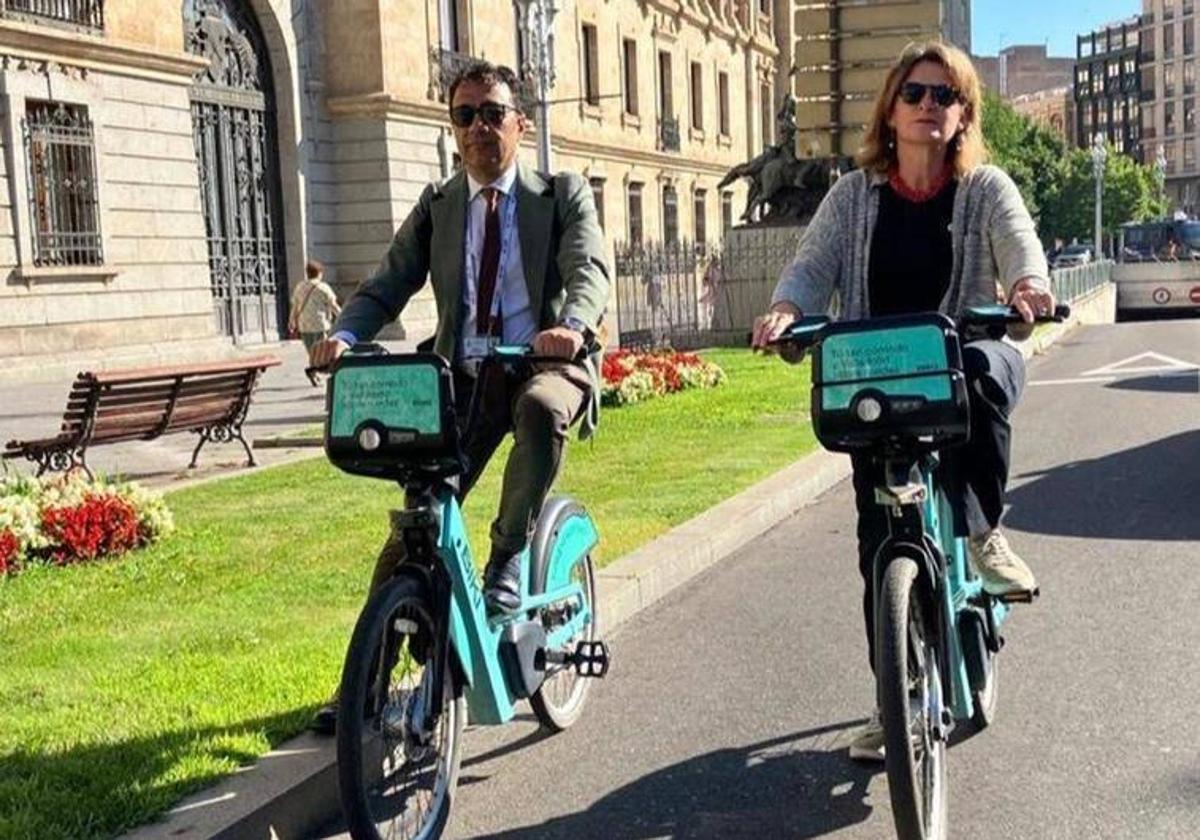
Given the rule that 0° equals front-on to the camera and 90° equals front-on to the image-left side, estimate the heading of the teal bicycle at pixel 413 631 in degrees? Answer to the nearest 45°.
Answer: approximately 45°

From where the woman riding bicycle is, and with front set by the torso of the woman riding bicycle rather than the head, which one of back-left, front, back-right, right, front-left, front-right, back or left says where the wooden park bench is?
back-right

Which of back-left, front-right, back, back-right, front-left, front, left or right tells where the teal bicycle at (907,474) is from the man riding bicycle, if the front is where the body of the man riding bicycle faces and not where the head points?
left

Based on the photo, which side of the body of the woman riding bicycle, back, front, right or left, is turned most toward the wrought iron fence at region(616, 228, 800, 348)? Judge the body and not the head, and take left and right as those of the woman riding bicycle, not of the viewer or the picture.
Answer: back

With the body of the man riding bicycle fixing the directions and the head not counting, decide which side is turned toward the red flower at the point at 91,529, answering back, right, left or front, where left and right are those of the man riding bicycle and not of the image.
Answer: right

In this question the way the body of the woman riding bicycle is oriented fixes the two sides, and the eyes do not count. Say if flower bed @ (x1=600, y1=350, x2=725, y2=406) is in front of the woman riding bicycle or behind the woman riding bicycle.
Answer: behind

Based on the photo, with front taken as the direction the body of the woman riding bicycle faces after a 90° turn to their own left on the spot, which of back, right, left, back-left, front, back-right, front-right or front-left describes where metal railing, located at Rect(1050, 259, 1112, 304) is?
left

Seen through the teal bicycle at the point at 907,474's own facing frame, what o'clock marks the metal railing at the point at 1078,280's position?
The metal railing is roughly at 6 o'clock from the teal bicycle.

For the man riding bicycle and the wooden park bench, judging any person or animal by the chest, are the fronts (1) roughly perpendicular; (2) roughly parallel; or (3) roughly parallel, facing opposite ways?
roughly perpendicular

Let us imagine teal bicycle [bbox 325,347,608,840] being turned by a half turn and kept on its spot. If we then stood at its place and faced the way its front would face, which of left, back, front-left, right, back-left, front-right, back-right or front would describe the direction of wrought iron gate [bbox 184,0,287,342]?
front-left
